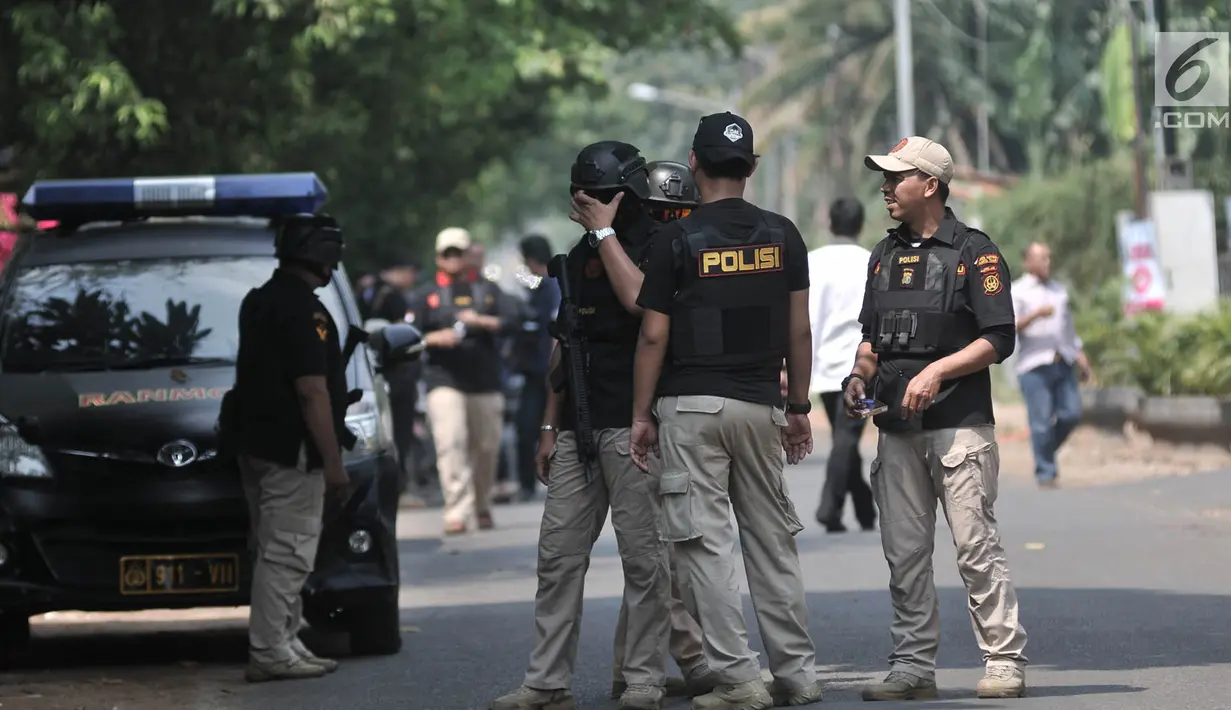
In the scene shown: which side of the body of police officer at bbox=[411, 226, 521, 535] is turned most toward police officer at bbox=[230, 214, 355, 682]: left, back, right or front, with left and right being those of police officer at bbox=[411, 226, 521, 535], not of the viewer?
front

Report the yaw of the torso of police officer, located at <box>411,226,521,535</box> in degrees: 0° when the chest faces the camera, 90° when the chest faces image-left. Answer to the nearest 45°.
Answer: approximately 0°

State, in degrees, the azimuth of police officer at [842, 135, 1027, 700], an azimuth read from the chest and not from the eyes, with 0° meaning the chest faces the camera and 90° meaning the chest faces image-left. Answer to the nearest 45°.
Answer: approximately 45°

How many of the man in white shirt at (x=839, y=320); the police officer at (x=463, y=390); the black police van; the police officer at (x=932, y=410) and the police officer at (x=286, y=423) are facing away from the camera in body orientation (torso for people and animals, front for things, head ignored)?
1

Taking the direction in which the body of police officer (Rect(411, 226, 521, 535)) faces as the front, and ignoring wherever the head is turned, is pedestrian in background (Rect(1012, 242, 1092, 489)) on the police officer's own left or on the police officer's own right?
on the police officer's own left

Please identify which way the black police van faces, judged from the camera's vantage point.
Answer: facing the viewer

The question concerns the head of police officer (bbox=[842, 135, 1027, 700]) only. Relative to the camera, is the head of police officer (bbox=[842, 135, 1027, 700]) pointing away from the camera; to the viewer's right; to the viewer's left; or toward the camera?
to the viewer's left

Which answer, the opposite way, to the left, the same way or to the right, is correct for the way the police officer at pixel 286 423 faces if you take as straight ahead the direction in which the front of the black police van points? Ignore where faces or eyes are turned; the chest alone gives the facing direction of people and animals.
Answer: to the left

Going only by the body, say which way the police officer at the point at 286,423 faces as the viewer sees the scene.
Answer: to the viewer's right

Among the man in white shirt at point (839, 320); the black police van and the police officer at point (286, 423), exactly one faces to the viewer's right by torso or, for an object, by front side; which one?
the police officer

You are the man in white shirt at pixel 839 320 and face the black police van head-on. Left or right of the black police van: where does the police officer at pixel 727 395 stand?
left

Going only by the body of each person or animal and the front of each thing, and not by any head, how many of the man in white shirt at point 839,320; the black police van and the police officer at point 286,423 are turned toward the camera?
1

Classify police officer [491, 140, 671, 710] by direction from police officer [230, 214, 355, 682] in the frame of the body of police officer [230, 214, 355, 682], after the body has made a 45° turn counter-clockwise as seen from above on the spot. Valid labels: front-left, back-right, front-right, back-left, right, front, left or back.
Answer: right

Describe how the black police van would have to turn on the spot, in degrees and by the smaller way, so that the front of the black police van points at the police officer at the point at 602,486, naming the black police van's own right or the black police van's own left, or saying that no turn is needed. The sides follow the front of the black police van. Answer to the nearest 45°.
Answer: approximately 45° to the black police van's own left

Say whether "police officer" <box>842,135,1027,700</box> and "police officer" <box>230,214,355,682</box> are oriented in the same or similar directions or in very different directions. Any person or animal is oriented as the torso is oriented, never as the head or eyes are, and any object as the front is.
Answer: very different directions

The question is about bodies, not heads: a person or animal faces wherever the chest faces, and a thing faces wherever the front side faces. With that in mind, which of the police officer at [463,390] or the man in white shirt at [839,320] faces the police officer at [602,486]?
the police officer at [463,390]
